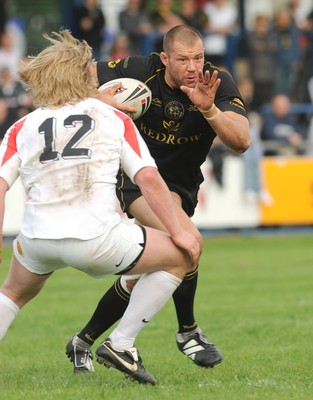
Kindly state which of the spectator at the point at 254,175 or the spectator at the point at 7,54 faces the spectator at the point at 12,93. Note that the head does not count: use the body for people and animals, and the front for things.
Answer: the spectator at the point at 7,54

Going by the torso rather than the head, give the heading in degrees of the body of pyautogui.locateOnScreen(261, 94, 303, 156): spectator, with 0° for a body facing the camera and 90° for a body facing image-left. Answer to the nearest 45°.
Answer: approximately 0°

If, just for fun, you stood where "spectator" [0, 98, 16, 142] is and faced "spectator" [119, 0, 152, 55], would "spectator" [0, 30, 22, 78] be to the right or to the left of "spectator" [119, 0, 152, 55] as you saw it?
left

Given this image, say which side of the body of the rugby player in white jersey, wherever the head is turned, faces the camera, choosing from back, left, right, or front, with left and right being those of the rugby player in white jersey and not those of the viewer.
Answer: back

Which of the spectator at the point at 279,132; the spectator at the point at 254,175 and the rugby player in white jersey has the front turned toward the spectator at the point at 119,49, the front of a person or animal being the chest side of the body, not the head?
the rugby player in white jersey

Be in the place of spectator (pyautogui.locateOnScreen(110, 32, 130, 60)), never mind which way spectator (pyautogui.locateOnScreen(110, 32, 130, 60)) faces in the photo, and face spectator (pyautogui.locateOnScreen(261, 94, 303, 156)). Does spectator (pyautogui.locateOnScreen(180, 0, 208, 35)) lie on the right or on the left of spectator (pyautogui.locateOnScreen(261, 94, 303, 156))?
left

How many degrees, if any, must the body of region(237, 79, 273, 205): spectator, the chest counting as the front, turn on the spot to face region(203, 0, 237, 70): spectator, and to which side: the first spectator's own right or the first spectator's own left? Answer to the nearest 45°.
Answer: approximately 180°

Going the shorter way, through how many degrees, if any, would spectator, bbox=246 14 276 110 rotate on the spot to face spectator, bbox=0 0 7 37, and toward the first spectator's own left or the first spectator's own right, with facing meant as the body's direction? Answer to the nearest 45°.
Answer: approximately 90° to the first spectator's own right
